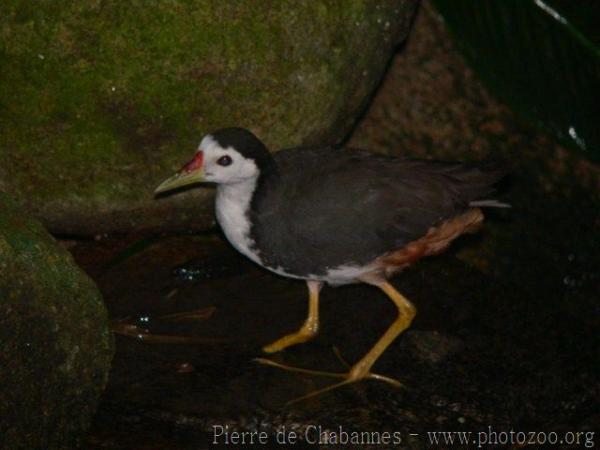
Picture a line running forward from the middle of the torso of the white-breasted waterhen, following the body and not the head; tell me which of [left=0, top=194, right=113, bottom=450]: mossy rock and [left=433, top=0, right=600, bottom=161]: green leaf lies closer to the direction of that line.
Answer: the mossy rock

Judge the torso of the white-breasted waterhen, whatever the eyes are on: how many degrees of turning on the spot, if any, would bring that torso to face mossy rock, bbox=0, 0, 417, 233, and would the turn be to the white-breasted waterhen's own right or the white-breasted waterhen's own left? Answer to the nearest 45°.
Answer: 0° — it already faces it

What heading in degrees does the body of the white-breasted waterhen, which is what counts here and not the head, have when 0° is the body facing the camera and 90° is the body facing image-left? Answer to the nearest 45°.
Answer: approximately 90°

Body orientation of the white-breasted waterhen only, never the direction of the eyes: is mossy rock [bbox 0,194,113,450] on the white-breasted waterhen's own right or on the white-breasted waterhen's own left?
on the white-breasted waterhen's own left

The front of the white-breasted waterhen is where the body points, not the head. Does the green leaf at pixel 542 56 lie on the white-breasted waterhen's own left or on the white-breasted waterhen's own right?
on the white-breasted waterhen's own right

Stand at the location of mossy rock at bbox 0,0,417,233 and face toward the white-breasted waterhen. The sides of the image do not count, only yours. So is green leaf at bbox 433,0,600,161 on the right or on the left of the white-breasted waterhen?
left
